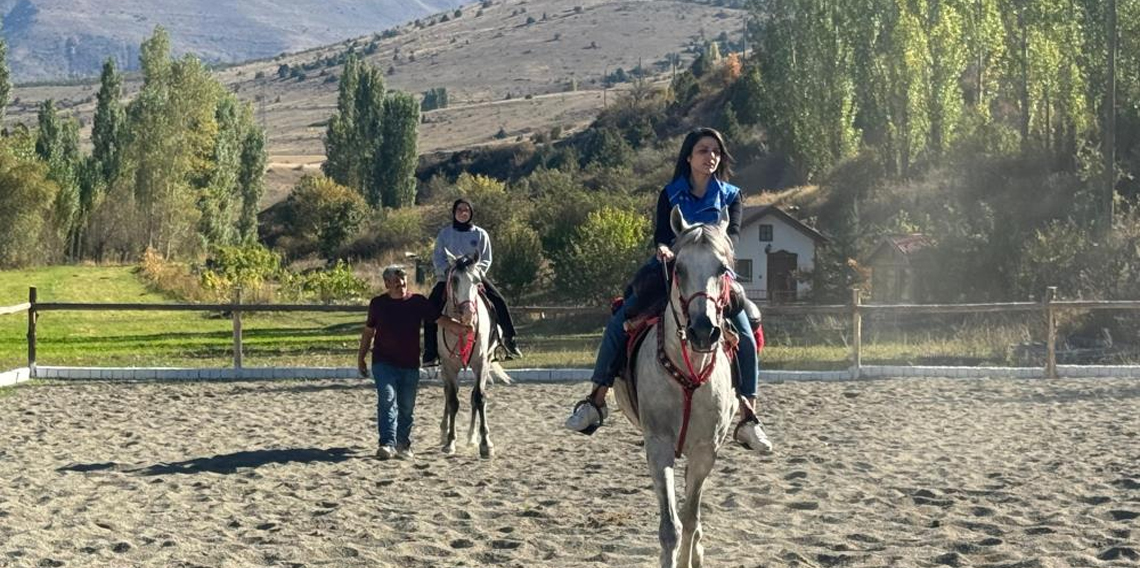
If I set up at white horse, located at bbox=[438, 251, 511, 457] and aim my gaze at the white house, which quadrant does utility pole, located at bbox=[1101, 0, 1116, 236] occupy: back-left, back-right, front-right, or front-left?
front-right

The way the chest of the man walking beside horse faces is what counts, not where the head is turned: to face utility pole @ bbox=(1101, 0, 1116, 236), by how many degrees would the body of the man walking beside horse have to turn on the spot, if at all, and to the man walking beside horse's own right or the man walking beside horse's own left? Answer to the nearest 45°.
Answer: approximately 135° to the man walking beside horse's own left

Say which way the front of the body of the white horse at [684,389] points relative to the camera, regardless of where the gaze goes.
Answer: toward the camera

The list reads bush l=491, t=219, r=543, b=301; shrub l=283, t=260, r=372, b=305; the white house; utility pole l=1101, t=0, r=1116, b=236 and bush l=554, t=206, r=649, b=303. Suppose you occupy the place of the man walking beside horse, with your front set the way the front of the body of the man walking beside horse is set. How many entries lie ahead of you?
0

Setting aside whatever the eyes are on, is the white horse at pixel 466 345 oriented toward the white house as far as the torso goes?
no

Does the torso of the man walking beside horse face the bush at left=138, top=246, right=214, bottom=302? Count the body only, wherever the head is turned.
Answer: no

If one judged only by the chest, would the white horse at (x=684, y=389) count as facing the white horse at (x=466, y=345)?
no

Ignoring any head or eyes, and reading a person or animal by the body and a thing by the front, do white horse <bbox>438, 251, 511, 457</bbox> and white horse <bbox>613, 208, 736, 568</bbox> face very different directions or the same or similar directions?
same or similar directions

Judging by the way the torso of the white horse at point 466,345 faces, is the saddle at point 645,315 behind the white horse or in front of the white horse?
in front

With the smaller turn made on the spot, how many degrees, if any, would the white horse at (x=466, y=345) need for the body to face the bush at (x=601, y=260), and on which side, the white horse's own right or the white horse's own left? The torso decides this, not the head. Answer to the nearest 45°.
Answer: approximately 180°

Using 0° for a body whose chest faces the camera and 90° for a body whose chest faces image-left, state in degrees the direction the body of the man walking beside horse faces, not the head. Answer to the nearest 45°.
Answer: approximately 0°

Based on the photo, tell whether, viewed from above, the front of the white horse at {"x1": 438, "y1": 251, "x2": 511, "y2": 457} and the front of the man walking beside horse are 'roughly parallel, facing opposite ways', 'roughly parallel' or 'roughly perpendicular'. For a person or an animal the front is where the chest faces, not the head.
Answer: roughly parallel

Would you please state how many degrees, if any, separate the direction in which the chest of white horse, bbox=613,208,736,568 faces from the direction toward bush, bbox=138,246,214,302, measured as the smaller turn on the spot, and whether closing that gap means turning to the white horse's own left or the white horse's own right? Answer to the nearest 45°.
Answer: approximately 135° to the white horse's own right

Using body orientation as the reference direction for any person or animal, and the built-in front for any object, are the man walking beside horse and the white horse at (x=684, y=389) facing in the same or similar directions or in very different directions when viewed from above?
same or similar directions

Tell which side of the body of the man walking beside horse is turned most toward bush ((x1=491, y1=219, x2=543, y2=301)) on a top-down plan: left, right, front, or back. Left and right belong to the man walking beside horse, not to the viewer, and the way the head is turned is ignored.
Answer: back

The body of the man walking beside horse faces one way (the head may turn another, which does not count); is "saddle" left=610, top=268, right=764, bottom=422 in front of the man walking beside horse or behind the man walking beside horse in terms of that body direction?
in front
